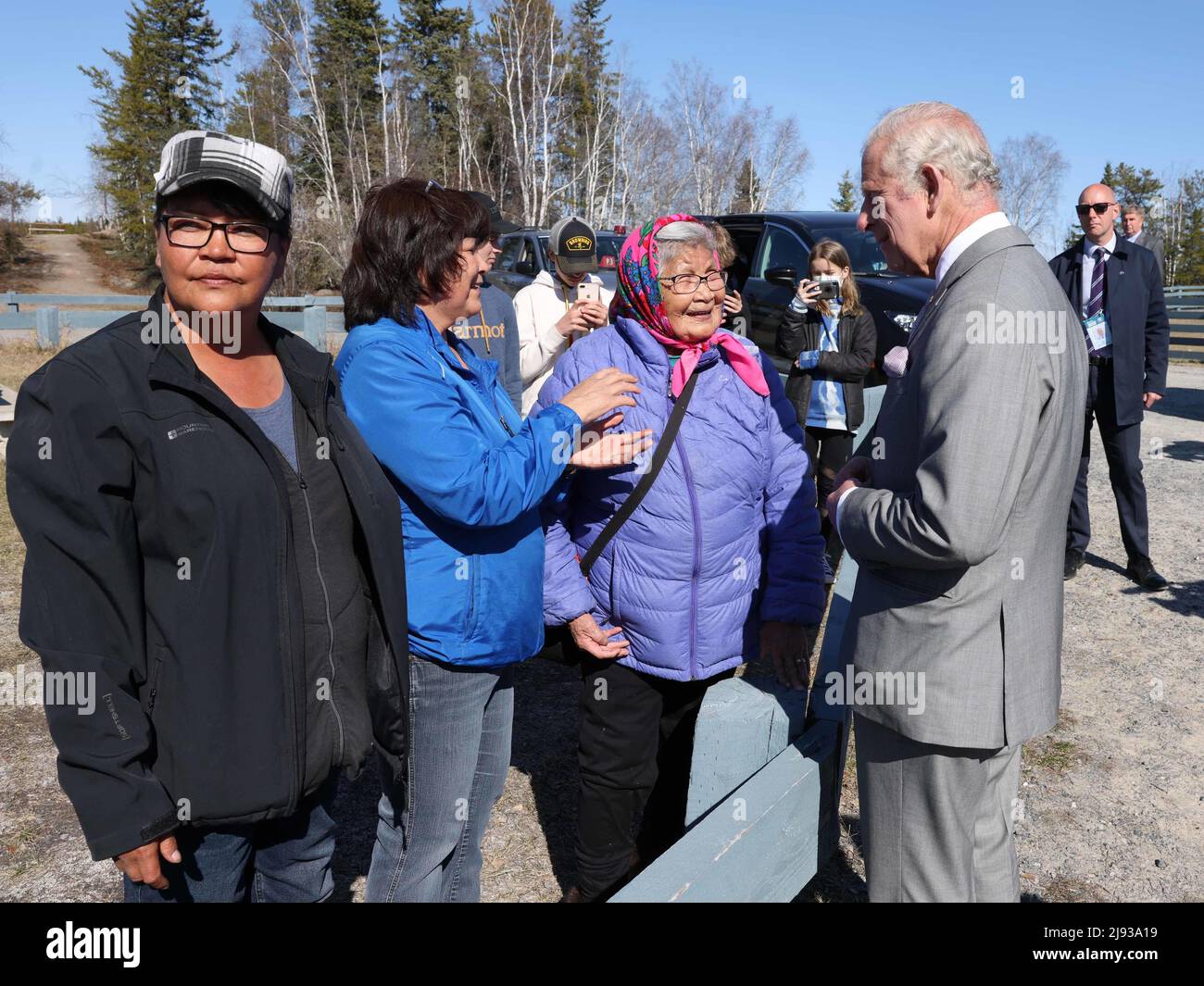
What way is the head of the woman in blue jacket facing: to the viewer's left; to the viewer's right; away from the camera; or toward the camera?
to the viewer's right

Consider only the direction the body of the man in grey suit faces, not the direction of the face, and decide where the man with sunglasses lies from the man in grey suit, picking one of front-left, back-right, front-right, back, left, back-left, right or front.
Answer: right

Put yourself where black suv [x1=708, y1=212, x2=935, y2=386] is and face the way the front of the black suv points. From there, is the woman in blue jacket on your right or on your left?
on your right

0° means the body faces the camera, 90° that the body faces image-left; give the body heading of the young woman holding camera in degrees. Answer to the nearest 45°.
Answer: approximately 0°

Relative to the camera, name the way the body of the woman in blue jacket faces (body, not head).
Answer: to the viewer's right

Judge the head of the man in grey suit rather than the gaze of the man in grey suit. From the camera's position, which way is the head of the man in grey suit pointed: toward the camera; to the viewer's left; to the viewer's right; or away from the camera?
to the viewer's left

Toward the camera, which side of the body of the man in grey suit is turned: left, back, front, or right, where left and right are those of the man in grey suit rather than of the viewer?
left

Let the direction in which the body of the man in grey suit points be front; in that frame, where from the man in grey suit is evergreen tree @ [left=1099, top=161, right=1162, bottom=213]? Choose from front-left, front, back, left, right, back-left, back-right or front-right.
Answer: right

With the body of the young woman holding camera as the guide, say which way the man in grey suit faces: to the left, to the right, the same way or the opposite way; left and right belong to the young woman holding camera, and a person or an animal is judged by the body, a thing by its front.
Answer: to the right

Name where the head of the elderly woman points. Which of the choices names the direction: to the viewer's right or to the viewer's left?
to the viewer's right

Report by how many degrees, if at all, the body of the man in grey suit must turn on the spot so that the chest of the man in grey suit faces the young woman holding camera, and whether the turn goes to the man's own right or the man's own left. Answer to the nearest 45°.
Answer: approximately 90° to the man's own right

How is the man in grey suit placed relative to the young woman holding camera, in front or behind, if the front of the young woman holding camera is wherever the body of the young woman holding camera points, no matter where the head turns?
in front

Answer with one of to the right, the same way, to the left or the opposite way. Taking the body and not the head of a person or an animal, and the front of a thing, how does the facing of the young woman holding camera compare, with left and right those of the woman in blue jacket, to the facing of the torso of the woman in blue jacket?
to the right

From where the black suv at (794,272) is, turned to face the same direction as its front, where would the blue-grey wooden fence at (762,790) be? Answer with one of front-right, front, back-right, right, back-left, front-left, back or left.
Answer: front-right
